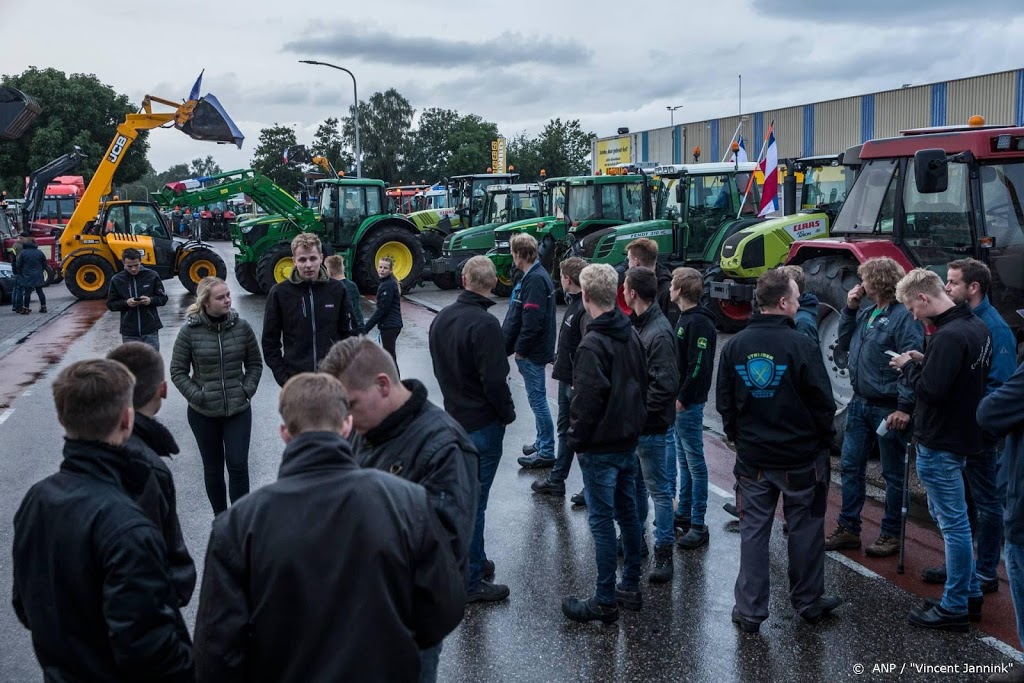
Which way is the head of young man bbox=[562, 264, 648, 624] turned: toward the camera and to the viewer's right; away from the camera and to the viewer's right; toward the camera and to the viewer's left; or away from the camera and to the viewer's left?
away from the camera and to the viewer's left

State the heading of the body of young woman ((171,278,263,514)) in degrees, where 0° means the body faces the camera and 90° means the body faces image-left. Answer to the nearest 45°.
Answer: approximately 0°

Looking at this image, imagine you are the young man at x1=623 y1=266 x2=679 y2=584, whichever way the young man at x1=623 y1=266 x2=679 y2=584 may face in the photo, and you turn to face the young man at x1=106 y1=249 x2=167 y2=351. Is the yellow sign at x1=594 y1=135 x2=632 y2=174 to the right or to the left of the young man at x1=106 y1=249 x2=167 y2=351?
right

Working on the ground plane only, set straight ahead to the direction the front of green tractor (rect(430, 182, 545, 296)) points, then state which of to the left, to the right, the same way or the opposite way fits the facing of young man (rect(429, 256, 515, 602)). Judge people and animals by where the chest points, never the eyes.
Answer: the opposite way

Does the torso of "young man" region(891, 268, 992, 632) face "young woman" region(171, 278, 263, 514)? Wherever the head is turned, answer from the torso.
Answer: yes

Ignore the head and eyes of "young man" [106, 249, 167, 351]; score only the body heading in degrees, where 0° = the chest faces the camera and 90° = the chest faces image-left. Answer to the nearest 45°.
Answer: approximately 0°

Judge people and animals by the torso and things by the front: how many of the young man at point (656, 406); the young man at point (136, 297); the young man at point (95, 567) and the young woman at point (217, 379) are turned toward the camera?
2

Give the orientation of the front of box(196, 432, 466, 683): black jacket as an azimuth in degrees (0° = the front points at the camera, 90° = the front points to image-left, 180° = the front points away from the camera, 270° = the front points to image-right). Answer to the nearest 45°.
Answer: approximately 180°

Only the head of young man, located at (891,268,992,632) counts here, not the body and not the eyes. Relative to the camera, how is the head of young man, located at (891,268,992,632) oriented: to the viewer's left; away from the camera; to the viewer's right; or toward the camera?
to the viewer's left

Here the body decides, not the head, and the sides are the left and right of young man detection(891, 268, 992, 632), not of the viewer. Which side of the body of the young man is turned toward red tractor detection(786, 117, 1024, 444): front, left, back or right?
right

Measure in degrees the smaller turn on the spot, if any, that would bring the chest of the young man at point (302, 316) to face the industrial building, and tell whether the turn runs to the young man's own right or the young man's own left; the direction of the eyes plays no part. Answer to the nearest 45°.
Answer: approximately 135° to the young man's own left

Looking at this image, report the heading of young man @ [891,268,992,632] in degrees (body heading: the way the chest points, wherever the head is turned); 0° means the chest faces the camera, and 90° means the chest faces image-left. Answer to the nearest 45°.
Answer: approximately 90°
